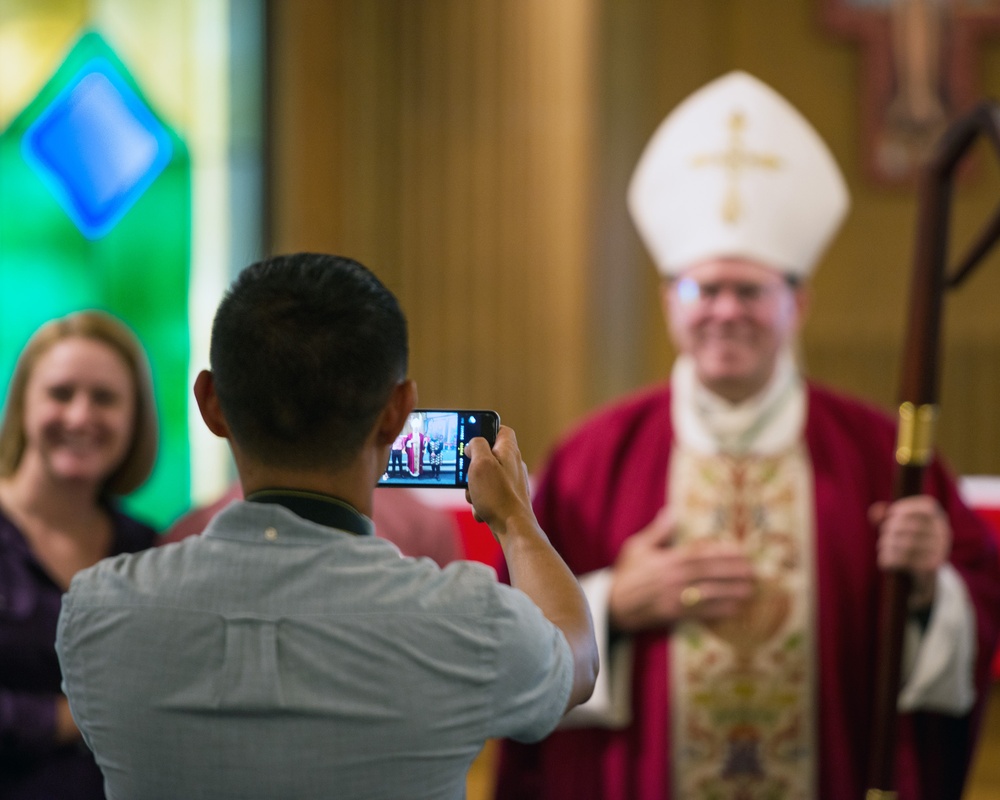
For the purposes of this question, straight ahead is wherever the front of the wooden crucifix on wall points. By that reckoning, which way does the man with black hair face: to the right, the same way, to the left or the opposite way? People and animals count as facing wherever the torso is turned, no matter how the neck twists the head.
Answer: the opposite way

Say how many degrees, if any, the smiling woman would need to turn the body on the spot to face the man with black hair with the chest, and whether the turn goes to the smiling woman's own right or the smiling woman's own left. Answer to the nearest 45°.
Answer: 0° — they already face them

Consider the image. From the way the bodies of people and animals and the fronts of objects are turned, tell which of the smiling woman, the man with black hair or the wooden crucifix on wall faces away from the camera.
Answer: the man with black hair

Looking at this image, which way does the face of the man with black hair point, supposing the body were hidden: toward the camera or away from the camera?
away from the camera

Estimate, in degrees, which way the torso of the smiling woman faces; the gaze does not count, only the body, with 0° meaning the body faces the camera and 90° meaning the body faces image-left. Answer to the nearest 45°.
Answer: approximately 0°

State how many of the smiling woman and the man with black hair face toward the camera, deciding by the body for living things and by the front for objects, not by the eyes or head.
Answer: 1

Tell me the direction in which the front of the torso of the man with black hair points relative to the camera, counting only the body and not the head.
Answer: away from the camera

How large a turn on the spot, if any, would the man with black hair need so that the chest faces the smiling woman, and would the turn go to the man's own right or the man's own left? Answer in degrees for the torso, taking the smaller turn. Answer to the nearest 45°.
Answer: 0° — they already face them

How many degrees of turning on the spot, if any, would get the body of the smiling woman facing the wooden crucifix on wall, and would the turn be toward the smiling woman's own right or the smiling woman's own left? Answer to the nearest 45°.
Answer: approximately 135° to the smiling woman's own left

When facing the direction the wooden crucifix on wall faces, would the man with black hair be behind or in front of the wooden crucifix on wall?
in front

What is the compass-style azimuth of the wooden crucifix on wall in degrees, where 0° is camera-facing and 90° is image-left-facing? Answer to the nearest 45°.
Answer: approximately 0°

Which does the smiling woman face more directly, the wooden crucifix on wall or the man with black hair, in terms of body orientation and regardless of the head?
the man with black hair

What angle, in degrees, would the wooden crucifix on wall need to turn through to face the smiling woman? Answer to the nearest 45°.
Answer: approximately 45° to its right

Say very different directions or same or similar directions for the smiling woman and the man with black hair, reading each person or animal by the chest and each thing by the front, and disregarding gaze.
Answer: very different directions
